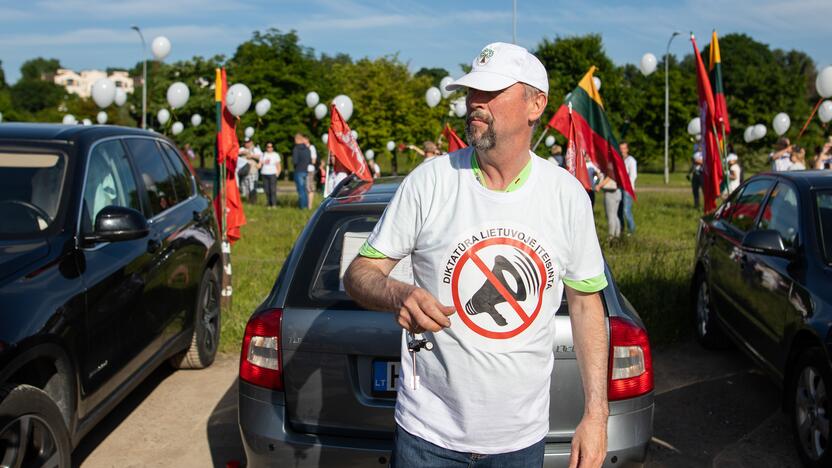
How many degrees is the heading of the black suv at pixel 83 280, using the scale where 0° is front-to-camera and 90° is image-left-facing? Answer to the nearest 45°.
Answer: approximately 45°

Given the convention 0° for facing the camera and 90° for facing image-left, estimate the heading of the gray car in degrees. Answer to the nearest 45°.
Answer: approximately 180°

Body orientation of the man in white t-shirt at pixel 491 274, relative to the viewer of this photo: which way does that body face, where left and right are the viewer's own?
facing the viewer

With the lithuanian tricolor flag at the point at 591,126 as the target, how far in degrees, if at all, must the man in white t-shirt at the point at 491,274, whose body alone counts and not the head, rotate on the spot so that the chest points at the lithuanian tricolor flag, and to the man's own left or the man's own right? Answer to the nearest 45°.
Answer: approximately 180°

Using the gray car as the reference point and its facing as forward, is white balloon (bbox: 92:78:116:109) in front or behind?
in front

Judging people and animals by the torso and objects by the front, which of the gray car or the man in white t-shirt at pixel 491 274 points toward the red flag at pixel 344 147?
the gray car

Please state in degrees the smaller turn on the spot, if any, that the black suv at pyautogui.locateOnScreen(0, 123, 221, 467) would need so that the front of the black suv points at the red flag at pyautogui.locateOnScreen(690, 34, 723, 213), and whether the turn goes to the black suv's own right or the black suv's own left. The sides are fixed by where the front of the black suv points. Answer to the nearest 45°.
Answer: approximately 180°

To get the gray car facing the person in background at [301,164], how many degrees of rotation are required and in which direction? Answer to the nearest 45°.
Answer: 0° — it already faces them

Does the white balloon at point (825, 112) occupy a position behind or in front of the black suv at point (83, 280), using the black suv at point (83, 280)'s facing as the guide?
behind

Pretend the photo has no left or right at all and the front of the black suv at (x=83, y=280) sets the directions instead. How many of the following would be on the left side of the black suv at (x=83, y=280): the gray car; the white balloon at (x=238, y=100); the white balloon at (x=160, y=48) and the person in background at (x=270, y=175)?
1

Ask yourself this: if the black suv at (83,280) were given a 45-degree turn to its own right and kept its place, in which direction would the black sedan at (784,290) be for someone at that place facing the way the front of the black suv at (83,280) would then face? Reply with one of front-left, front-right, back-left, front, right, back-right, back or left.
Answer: back

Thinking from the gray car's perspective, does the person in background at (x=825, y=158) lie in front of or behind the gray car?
in front

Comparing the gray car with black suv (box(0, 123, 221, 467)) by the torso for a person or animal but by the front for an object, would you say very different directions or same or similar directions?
very different directions

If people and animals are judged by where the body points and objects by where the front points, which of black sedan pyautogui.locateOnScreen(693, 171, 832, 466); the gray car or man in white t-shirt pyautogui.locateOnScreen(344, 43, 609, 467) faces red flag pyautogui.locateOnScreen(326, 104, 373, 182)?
the gray car

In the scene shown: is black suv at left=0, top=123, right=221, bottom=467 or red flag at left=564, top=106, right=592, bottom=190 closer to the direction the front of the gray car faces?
the red flag

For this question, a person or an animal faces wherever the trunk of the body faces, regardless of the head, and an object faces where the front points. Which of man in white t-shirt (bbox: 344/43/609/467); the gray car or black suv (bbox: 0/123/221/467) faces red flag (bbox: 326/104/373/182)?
the gray car
